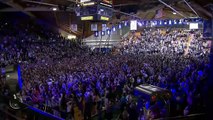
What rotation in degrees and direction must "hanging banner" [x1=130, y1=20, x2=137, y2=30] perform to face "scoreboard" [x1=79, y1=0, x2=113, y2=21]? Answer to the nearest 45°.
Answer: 0° — it already faces it

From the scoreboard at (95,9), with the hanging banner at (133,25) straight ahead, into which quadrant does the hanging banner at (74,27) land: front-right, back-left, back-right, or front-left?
front-left

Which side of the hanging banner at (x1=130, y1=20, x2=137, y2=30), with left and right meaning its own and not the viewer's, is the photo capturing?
front

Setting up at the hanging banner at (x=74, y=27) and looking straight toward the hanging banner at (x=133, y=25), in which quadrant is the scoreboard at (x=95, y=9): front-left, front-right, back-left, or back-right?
front-right

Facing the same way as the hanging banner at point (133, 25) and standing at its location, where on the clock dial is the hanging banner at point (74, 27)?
the hanging banner at point (74, 27) is roughly at 4 o'clock from the hanging banner at point (133, 25).

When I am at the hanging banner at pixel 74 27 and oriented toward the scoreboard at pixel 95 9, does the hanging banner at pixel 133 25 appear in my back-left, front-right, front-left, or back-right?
front-left

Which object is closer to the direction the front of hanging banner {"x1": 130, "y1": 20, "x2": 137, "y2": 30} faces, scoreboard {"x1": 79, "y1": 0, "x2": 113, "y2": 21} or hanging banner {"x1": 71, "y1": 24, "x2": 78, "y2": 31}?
the scoreboard

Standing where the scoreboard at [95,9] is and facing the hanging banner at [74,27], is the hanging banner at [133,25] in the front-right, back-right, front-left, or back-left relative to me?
front-right
